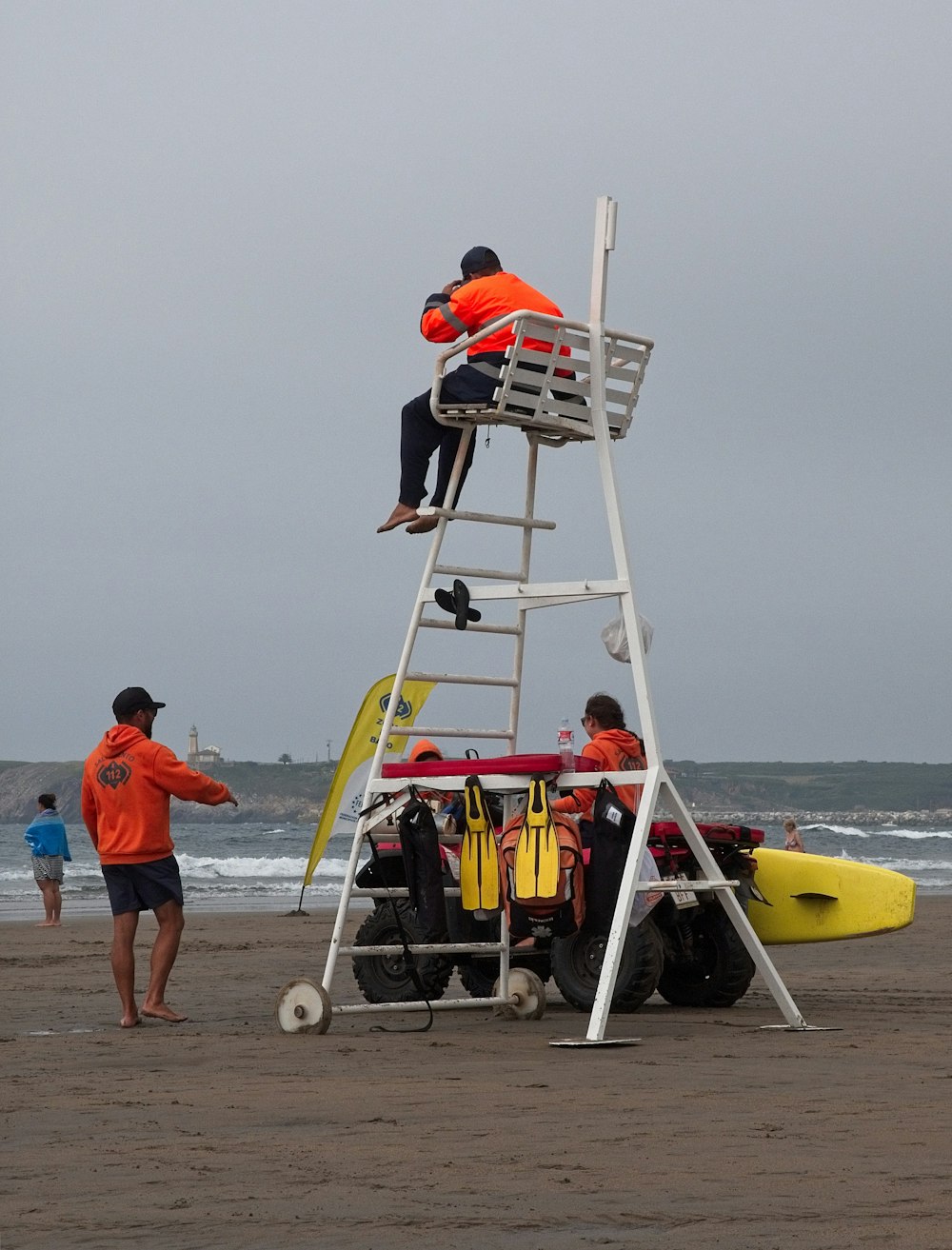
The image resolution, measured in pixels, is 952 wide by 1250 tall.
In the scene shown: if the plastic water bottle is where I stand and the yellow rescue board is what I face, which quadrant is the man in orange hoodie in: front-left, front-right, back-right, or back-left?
back-left

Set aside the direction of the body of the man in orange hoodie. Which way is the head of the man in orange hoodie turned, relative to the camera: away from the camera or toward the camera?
away from the camera

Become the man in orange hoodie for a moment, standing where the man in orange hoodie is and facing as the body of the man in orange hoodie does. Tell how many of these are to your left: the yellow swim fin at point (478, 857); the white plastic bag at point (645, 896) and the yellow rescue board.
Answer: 0

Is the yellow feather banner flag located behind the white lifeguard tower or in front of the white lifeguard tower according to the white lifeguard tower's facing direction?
in front

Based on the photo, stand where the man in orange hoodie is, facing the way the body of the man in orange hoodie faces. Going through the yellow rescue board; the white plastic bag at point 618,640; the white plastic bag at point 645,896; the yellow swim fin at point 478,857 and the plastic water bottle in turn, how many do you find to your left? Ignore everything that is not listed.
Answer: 0

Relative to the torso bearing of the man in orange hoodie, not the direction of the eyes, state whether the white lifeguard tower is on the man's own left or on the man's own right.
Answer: on the man's own right

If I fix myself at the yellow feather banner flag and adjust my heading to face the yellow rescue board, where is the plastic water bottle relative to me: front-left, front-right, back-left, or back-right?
front-right

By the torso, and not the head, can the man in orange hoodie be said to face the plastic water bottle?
no

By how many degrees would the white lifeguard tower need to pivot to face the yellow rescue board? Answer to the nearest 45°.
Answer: approximately 90° to its right

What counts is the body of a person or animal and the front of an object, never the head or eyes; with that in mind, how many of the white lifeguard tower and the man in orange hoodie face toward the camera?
0

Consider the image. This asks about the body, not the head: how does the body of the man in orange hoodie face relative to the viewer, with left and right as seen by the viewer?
facing away from the viewer and to the right of the viewer

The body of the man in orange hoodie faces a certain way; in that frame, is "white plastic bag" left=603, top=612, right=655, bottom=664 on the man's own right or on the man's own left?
on the man's own right

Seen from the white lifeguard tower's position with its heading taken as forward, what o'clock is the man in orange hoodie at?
The man in orange hoodie is roughly at 11 o'clock from the white lifeguard tower.

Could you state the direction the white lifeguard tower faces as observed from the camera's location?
facing away from the viewer and to the left of the viewer
